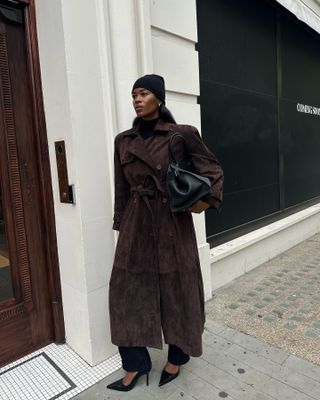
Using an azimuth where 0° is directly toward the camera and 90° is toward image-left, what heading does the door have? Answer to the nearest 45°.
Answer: approximately 315°

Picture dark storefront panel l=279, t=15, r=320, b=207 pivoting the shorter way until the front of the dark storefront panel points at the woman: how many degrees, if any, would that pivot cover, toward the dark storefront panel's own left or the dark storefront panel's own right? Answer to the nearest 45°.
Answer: approximately 45° to the dark storefront panel's own right

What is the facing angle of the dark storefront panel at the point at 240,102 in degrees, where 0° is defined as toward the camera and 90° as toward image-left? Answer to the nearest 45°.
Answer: approximately 315°

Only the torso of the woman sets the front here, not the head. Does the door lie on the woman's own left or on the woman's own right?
on the woman's own right

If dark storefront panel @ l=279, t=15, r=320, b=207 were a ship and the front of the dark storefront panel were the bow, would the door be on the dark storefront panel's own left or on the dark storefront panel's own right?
on the dark storefront panel's own right

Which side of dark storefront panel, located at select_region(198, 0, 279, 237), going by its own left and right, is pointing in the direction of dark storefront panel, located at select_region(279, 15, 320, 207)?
left

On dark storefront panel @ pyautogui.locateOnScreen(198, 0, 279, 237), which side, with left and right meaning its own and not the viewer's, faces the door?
right

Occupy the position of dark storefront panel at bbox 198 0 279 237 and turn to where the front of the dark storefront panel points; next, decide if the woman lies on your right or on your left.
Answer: on your right

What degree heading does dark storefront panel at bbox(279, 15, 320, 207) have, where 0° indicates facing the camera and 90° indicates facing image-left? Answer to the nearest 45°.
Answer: approximately 315°

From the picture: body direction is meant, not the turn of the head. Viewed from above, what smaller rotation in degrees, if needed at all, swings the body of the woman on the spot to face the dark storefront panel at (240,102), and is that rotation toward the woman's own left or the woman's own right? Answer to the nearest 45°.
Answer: approximately 180°
